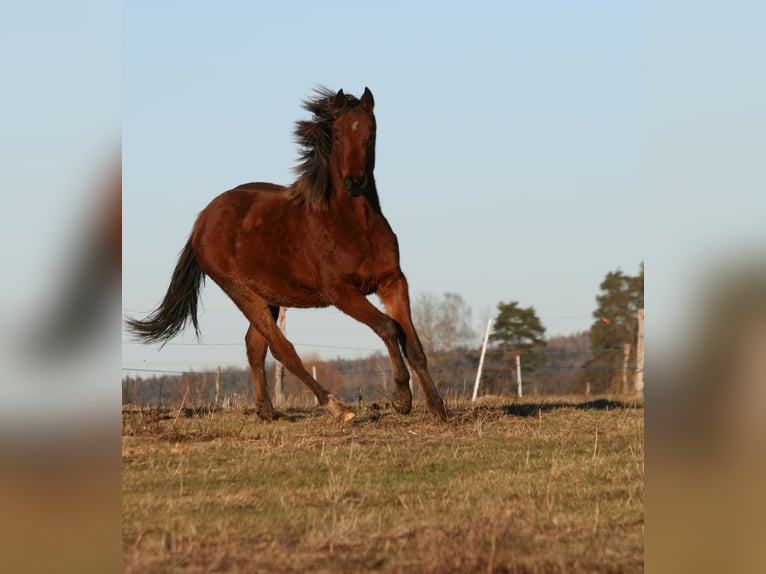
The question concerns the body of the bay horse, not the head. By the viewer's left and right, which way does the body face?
facing the viewer and to the right of the viewer
